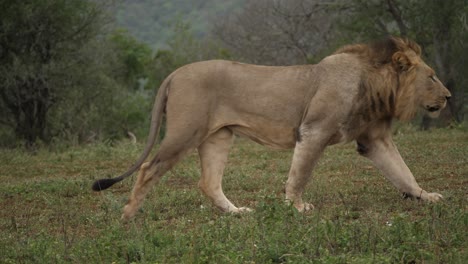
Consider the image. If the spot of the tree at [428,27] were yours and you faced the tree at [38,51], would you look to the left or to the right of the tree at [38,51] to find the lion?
left

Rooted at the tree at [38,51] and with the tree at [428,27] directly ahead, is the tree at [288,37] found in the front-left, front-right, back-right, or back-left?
front-left

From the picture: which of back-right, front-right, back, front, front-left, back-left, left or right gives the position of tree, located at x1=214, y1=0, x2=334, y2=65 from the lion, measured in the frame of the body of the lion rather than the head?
left

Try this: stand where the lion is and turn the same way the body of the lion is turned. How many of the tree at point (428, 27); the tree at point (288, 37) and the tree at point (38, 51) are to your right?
0

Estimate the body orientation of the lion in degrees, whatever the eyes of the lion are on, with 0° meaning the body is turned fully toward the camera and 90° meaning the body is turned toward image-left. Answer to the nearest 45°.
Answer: approximately 270°

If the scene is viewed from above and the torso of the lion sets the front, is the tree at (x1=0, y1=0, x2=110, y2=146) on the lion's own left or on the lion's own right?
on the lion's own left

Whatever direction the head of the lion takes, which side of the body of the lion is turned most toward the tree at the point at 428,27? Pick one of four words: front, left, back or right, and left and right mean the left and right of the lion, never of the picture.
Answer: left

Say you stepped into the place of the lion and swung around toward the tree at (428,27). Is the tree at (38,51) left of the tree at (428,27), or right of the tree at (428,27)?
left
